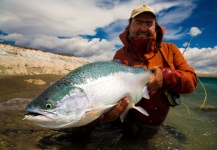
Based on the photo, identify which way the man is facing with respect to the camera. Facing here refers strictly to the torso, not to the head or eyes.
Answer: toward the camera

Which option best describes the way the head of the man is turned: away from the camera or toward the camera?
toward the camera
